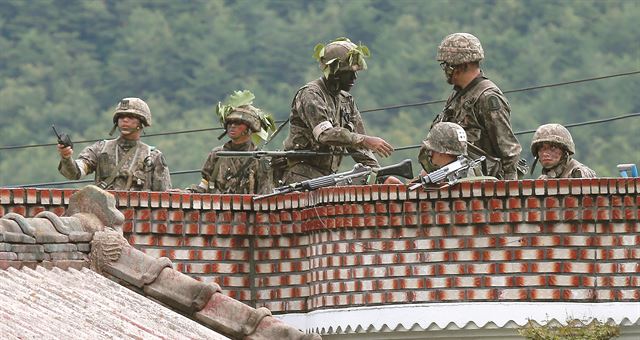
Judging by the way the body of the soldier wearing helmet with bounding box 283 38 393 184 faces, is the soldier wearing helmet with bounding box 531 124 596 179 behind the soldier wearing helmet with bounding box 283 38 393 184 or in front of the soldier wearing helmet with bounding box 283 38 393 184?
in front

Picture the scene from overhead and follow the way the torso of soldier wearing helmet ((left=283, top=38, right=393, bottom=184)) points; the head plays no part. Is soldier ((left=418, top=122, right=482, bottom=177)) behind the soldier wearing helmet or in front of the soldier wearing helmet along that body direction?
in front

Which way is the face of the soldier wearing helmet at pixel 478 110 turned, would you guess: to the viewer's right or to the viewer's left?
to the viewer's left

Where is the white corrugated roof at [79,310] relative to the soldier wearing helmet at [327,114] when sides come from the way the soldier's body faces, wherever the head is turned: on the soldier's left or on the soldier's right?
on the soldier's right

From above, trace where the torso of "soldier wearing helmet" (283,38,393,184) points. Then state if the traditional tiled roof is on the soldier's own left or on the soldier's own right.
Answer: on the soldier's own right
